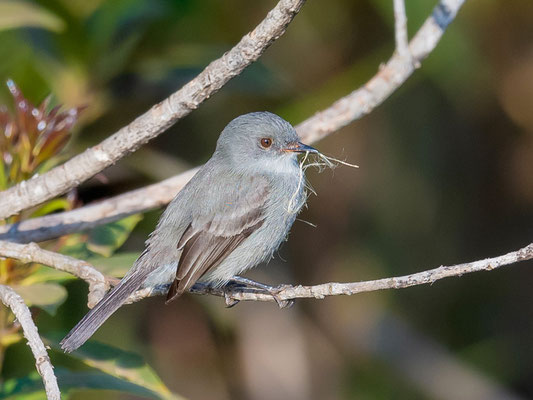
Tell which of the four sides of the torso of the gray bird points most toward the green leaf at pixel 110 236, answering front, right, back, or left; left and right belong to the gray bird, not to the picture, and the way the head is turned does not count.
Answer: back

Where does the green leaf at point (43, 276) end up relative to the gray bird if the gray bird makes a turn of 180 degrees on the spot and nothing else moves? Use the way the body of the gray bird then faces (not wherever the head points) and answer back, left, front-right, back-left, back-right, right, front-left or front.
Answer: front

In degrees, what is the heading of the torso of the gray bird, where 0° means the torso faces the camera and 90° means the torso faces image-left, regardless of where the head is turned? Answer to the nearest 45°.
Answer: approximately 270°

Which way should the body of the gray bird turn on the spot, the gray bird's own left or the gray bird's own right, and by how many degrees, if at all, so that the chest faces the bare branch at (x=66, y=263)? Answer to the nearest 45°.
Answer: approximately 135° to the gray bird's own right

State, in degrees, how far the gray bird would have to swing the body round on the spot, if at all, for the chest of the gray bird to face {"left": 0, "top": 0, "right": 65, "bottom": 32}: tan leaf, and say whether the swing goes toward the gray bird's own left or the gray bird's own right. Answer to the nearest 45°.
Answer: approximately 180°
